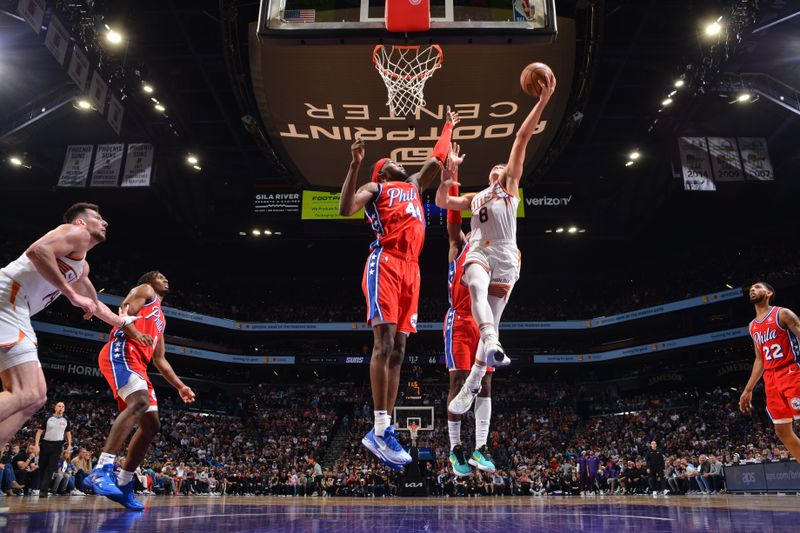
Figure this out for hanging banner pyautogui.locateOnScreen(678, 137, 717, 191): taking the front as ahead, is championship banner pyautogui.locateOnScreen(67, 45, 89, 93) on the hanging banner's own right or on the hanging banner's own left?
on the hanging banner's own right

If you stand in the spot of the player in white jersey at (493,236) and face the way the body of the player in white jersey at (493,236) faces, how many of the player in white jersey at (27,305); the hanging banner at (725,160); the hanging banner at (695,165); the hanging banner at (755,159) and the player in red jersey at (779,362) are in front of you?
1

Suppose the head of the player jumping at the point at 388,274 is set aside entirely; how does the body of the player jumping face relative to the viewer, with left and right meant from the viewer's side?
facing the viewer and to the right of the viewer

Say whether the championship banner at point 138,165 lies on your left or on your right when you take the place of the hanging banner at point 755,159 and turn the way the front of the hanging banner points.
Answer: on your right

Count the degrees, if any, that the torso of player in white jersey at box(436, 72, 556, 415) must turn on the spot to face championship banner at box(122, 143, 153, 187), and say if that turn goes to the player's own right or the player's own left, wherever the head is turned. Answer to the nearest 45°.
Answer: approximately 90° to the player's own right

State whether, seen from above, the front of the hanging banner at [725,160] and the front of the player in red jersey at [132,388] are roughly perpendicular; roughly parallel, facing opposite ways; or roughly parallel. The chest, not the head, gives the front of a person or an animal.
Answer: roughly perpendicular

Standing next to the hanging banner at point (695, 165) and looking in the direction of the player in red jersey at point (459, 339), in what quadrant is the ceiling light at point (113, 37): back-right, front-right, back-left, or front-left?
front-right
